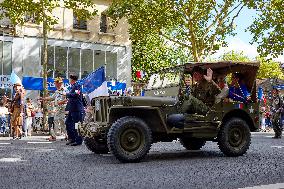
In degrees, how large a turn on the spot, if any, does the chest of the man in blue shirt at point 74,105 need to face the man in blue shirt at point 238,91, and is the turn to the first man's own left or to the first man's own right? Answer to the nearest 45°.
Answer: approximately 135° to the first man's own left

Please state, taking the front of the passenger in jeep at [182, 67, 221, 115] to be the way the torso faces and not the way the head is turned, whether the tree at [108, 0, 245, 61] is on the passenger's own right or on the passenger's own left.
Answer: on the passenger's own right

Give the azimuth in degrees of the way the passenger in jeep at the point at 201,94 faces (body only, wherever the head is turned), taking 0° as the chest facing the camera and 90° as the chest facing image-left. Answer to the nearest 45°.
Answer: approximately 45°

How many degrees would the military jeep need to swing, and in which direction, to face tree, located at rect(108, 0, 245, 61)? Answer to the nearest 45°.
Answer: approximately 135° to its right

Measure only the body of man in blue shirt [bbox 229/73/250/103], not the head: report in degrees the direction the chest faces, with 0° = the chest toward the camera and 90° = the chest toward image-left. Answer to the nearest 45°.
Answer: approximately 45°

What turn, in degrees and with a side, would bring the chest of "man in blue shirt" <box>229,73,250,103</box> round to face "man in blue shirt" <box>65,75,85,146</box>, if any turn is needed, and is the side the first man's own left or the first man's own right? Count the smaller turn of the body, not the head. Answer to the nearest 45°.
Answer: approximately 45° to the first man's own right

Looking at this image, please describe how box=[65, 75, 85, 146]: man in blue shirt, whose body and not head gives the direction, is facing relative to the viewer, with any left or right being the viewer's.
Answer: facing to the left of the viewer

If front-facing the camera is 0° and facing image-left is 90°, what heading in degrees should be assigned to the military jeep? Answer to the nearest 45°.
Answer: approximately 45°
